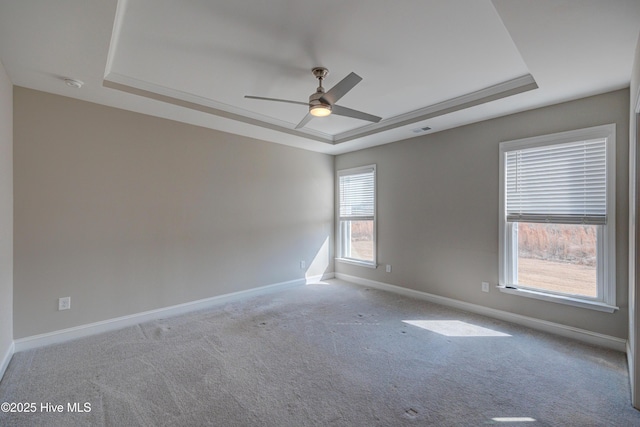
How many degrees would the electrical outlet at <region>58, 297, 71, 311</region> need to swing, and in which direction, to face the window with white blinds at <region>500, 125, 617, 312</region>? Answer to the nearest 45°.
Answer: approximately 45° to its left

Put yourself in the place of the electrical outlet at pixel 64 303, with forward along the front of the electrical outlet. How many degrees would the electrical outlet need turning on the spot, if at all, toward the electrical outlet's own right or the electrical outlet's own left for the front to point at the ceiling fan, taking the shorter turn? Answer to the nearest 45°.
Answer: approximately 45° to the electrical outlet's own left

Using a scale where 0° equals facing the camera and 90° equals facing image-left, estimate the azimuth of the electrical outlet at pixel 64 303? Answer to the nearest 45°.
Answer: approximately 0°

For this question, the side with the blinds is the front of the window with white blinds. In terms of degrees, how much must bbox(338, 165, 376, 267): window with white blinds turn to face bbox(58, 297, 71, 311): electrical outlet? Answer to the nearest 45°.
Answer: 0° — it already faces it

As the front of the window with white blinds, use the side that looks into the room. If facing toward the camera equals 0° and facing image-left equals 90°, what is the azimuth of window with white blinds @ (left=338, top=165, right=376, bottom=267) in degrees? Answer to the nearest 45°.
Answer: approximately 45°

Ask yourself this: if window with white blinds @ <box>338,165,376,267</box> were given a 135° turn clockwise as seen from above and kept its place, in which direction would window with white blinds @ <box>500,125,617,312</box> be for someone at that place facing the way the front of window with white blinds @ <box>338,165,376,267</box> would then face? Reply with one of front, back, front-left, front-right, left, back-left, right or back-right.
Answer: back-right

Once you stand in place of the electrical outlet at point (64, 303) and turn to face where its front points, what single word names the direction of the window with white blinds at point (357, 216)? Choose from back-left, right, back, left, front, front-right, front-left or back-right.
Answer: left

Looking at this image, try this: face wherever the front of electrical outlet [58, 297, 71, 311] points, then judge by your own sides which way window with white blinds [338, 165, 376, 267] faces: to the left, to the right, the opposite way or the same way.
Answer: to the right

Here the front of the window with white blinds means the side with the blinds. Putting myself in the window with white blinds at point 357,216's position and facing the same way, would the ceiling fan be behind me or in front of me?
in front
